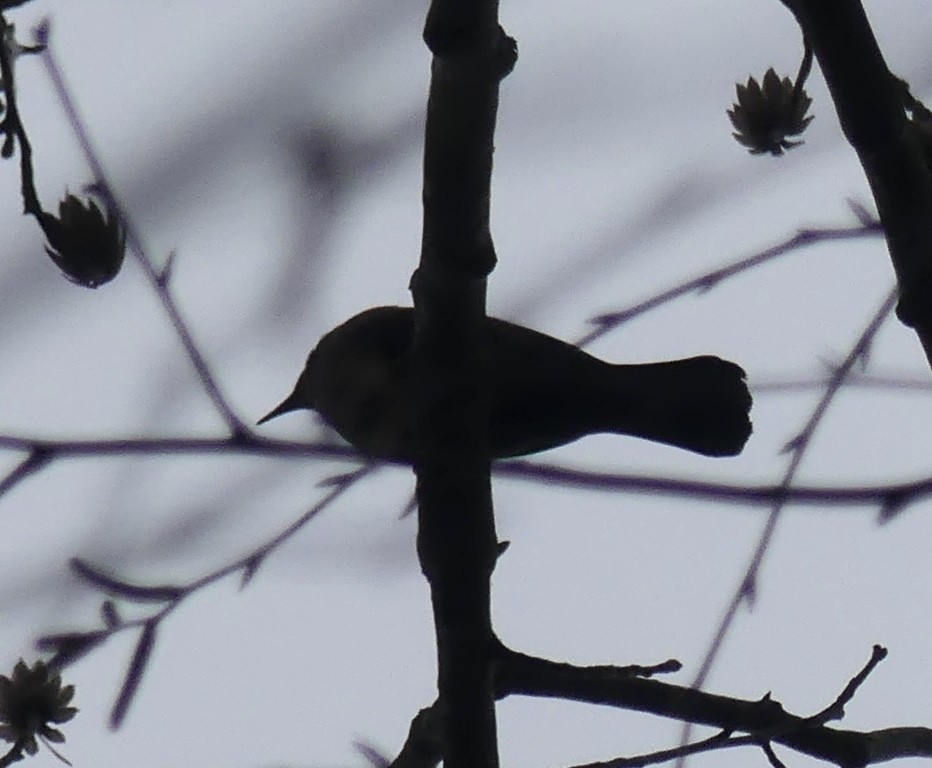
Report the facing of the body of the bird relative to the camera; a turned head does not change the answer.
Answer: to the viewer's left
